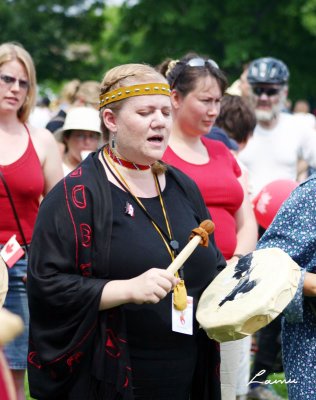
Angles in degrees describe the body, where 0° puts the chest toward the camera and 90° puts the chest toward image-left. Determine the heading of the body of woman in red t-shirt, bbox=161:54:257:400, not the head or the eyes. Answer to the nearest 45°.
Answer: approximately 315°

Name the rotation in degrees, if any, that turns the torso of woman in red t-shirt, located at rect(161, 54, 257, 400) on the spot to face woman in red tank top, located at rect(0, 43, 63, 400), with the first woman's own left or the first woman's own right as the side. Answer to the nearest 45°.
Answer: approximately 135° to the first woman's own right

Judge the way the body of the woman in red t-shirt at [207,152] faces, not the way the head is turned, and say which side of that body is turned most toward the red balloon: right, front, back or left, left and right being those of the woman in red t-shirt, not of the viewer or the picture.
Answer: left

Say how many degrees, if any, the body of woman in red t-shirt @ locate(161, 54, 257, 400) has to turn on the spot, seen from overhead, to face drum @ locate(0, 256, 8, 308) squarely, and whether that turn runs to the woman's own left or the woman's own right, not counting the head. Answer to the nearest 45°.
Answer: approximately 90° to the woman's own right

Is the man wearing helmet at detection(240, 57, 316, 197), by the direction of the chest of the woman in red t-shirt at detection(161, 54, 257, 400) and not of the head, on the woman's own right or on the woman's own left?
on the woman's own left

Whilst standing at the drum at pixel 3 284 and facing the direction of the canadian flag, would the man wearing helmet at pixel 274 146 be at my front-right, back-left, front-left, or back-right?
front-right

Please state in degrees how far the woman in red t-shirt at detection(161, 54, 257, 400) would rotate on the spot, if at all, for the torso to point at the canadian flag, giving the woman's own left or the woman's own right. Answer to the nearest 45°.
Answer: approximately 135° to the woman's own right
